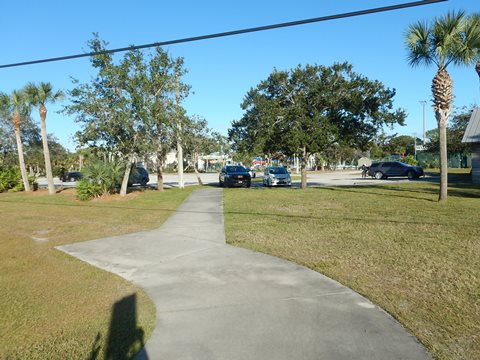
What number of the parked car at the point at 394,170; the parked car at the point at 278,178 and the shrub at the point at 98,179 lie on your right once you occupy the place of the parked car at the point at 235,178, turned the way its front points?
1

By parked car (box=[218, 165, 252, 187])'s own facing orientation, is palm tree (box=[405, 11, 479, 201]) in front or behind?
in front

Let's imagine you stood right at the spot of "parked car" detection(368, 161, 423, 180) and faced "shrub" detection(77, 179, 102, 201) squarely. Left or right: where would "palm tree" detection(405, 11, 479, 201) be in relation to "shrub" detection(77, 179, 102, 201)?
left

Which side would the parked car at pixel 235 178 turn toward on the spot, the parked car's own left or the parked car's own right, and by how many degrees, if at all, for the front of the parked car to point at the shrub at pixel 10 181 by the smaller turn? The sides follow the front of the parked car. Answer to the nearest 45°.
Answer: approximately 135° to the parked car's own right

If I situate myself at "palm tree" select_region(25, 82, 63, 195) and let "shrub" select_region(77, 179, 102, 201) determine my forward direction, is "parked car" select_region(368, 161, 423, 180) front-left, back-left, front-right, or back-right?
front-left

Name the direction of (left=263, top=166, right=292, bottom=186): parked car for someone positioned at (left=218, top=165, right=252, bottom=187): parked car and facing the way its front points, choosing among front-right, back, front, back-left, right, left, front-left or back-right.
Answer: front-left

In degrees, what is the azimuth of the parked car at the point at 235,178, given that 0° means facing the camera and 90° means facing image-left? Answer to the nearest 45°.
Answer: approximately 315°

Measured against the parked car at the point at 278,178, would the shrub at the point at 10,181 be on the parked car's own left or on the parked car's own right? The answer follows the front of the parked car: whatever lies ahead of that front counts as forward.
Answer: on the parked car's own right

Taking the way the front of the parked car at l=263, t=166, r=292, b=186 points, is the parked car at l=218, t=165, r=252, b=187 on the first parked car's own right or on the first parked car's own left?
on the first parked car's own right

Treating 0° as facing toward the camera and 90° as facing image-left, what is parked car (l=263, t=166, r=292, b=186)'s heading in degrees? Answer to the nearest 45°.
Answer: approximately 315°

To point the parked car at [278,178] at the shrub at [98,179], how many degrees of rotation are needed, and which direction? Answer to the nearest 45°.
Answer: approximately 90° to its right

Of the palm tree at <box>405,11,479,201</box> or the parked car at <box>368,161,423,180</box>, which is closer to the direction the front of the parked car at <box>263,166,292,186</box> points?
the palm tree

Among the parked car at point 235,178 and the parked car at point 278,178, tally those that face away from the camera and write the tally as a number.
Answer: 0
